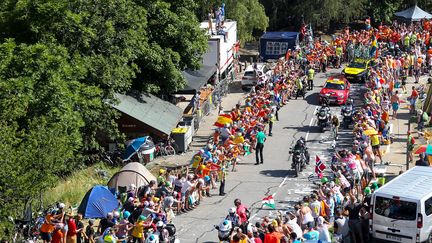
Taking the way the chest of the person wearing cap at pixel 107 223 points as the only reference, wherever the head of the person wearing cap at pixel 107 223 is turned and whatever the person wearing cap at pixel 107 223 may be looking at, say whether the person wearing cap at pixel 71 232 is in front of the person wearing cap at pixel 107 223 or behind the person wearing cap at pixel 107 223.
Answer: behind

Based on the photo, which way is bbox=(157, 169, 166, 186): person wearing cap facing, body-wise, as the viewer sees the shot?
to the viewer's right

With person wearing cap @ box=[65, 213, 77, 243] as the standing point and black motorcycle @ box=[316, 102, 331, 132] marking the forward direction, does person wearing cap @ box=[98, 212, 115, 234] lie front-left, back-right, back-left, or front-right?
front-right

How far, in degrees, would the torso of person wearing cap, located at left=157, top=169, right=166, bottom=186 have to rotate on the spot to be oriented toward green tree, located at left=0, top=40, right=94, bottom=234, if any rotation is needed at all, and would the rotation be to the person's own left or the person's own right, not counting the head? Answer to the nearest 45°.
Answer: approximately 180°

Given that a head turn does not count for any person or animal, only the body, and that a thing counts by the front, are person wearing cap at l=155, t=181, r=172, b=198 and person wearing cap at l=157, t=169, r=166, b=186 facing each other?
no

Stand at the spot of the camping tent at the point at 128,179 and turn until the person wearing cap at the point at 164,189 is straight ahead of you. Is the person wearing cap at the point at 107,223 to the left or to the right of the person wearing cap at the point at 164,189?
right

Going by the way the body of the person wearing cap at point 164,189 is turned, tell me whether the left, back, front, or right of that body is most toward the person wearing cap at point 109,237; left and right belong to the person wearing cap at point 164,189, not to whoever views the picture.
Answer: right

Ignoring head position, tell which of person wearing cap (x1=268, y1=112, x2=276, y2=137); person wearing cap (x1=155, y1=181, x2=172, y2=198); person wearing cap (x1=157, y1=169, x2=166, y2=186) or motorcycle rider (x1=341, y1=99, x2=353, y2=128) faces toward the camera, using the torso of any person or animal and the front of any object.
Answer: the motorcycle rider

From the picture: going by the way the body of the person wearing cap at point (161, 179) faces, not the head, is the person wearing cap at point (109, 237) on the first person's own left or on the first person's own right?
on the first person's own right

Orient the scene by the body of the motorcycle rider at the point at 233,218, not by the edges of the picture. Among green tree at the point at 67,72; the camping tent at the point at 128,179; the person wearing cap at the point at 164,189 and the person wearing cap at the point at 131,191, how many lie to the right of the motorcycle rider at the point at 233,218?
4

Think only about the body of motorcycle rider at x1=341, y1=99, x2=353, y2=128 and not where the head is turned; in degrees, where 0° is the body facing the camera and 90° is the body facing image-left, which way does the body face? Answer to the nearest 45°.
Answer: approximately 0°

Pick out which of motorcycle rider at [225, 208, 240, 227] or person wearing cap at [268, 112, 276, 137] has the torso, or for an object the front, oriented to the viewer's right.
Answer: the person wearing cap

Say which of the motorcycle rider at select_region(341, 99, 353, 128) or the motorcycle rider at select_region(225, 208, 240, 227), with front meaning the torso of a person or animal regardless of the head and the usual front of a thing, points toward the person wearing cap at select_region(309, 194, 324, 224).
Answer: the motorcycle rider at select_region(341, 99, 353, 128)

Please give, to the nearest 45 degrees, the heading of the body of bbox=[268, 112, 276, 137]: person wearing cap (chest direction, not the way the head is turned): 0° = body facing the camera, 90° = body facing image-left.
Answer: approximately 270°

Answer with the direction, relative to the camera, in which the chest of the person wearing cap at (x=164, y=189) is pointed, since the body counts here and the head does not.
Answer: to the viewer's right

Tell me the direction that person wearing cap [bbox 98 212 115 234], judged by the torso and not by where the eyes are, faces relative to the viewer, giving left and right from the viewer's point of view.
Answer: facing to the right of the viewer

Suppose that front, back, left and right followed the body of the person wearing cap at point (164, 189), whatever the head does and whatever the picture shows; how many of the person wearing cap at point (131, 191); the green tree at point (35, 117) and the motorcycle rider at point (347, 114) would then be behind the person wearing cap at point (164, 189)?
2

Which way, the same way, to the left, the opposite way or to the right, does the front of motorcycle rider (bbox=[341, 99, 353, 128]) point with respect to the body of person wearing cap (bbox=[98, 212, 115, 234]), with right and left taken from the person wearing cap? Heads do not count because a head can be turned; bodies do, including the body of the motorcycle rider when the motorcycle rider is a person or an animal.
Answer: to the right

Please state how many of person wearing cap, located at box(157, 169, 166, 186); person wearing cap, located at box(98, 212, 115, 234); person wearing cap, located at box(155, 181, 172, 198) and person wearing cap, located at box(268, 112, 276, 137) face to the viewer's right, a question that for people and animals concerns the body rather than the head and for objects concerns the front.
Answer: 4
